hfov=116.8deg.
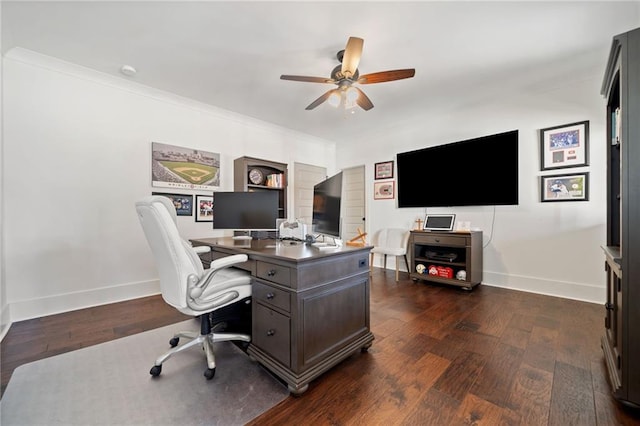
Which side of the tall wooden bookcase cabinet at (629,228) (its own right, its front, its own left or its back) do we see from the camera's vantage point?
left

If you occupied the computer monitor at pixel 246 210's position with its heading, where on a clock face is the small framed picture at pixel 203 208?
The small framed picture is roughly at 5 o'clock from the computer monitor.

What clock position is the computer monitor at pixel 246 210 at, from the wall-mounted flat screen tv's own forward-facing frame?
The computer monitor is roughly at 12 o'clock from the wall-mounted flat screen tv.

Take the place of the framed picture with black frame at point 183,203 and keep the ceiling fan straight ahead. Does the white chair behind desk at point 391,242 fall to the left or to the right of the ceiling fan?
left

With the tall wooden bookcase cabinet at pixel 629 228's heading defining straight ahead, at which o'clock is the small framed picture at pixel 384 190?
The small framed picture is roughly at 1 o'clock from the tall wooden bookcase cabinet.

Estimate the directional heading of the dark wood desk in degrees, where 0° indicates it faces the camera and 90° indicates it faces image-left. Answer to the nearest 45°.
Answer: approximately 45°

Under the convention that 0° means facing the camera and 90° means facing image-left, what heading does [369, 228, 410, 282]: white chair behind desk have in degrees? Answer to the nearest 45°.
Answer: approximately 45°

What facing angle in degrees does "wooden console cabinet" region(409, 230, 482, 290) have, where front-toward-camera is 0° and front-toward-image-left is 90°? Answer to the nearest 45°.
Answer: approximately 45°

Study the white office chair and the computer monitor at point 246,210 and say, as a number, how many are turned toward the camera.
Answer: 1

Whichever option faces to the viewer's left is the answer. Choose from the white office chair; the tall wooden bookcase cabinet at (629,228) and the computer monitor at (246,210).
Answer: the tall wooden bookcase cabinet
